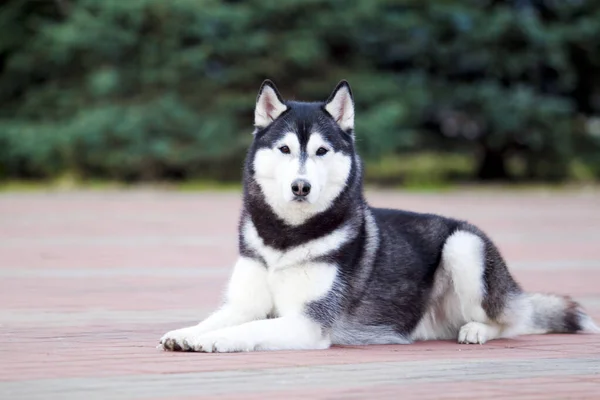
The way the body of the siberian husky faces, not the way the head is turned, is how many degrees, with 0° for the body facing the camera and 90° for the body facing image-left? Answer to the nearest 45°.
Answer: approximately 45°
